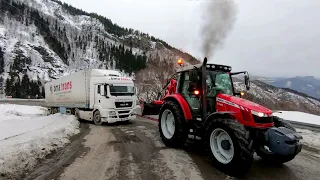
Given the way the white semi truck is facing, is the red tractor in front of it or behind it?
in front

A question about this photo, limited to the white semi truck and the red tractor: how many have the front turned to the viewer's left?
0

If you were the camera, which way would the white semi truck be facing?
facing the viewer and to the right of the viewer

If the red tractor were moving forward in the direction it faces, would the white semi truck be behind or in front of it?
behind

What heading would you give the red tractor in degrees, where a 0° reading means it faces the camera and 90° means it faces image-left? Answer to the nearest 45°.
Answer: approximately 315°
